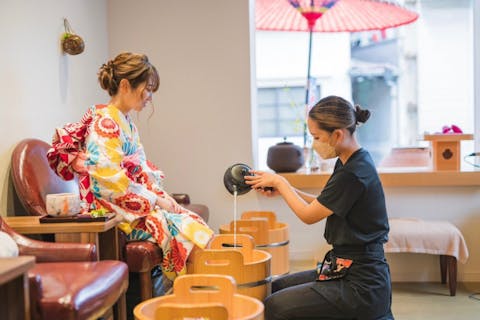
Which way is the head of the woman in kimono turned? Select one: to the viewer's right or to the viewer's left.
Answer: to the viewer's right

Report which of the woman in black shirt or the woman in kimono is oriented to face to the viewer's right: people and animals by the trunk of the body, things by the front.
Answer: the woman in kimono

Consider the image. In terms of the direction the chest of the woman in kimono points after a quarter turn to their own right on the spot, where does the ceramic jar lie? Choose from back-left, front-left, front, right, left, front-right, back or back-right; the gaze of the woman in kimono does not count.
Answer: back-left

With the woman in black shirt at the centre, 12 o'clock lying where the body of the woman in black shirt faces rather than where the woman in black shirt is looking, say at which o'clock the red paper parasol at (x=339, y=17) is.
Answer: The red paper parasol is roughly at 3 o'clock from the woman in black shirt.

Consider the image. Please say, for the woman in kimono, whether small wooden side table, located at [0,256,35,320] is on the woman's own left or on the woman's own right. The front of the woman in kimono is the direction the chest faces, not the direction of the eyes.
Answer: on the woman's own right

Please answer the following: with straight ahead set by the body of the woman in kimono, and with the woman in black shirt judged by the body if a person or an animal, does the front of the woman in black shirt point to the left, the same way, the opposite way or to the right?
the opposite way

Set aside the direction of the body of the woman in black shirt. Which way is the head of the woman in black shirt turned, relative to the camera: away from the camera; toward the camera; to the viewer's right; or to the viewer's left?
to the viewer's left

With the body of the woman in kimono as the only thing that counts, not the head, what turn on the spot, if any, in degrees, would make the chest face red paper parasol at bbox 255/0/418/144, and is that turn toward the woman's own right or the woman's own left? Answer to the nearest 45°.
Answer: approximately 45° to the woman's own left

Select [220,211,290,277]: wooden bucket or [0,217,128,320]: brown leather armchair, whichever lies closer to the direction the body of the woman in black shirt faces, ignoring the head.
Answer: the brown leather armchair

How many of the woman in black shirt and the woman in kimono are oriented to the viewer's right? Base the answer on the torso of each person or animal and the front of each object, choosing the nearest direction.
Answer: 1

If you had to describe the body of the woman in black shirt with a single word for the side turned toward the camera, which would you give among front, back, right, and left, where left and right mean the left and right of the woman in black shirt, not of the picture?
left

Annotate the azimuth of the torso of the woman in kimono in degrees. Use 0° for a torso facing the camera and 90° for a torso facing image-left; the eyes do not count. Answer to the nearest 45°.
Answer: approximately 270°

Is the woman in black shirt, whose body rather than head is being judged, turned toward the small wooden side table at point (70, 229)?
yes

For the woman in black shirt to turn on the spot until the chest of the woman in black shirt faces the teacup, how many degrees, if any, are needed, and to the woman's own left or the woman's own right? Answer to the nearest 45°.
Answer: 0° — they already face it
